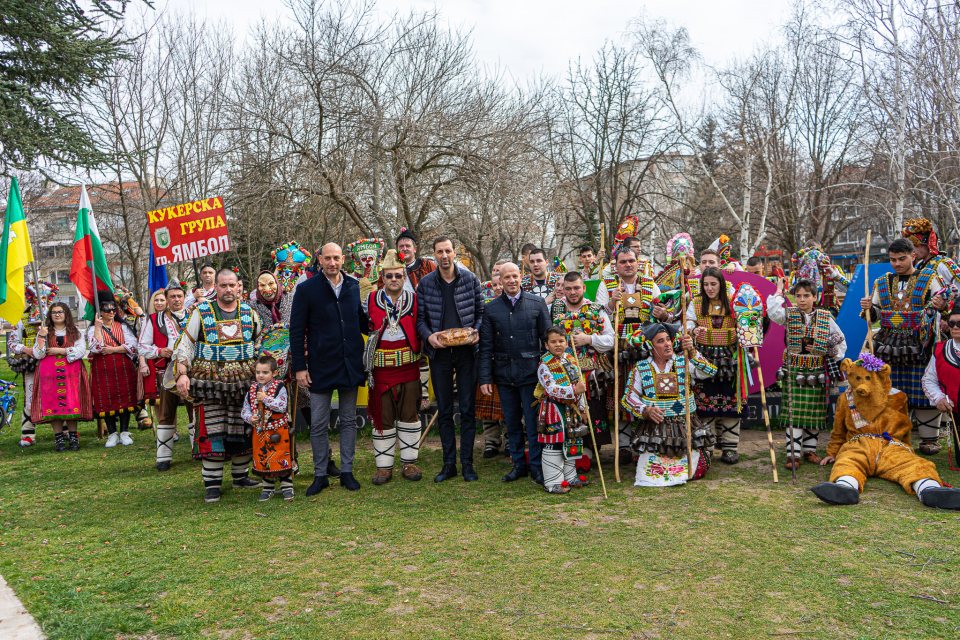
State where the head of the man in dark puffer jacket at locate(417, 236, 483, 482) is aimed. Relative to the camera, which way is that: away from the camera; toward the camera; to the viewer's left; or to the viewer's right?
toward the camera

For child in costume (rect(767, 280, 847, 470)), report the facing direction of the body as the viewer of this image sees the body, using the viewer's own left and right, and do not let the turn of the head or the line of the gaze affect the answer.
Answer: facing the viewer

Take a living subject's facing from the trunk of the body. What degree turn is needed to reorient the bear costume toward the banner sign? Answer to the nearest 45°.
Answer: approximately 90° to its right

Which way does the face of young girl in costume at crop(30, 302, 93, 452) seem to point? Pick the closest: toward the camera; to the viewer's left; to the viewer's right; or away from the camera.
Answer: toward the camera

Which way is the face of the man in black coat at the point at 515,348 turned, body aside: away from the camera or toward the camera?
toward the camera

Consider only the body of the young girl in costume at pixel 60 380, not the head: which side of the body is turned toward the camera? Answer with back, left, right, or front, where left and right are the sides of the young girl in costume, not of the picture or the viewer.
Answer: front

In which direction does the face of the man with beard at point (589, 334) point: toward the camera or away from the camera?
toward the camera

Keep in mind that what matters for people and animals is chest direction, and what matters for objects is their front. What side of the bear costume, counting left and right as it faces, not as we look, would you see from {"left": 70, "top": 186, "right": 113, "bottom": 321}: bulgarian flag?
right

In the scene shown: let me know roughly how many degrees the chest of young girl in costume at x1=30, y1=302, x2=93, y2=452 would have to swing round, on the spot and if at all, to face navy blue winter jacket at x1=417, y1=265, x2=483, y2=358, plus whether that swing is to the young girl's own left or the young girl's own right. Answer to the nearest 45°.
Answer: approximately 45° to the young girl's own left

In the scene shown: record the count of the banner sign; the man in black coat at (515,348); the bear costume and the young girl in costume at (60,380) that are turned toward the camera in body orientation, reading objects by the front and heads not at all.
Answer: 4

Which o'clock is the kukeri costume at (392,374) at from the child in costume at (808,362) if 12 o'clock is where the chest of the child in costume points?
The kukeri costume is roughly at 2 o'clock from the child in costume.

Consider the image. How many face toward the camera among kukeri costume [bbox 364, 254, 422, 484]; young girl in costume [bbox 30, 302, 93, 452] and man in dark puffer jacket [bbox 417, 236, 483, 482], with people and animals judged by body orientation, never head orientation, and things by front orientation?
3

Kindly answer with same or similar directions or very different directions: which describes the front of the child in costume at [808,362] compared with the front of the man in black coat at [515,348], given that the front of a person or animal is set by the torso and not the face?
same or similar directions

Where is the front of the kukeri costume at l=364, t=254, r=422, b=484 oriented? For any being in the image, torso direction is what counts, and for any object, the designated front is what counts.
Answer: toward the camera

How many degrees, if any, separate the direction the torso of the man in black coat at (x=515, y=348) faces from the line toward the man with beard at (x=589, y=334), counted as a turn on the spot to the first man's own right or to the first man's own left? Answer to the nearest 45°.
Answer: approximately 135° to the first man's own left

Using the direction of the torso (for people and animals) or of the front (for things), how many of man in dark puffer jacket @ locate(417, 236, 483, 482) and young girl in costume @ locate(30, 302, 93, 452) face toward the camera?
2

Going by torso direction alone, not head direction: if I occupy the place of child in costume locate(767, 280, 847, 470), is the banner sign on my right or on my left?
on my right
